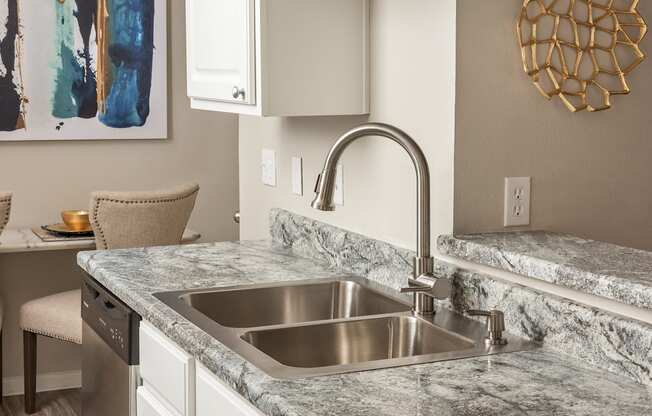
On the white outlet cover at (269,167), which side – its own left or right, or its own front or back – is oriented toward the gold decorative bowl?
right

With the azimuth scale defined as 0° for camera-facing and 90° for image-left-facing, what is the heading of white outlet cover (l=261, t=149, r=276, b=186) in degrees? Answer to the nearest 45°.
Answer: approximately 45°

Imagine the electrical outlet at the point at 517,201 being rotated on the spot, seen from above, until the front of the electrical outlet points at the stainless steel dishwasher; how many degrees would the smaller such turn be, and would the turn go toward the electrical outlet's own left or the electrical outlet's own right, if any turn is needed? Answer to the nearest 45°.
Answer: approximately 90° to the electrical outlet's own right

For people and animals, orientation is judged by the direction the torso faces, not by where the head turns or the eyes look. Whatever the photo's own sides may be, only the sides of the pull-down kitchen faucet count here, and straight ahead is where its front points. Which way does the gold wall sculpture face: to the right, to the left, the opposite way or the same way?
to the left

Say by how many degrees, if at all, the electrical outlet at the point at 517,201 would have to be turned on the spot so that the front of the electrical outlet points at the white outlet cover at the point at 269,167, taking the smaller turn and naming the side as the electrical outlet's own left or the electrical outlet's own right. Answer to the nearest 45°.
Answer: approximately 135° to the electrical outlet's own right

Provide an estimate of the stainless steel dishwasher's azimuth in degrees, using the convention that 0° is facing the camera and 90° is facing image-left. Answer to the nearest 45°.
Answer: approximately 45°

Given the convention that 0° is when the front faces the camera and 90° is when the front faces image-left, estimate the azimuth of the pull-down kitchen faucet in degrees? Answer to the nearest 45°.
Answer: approximately 90°

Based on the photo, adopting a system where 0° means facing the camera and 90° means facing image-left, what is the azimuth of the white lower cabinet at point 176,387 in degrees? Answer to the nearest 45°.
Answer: approximately 45°
